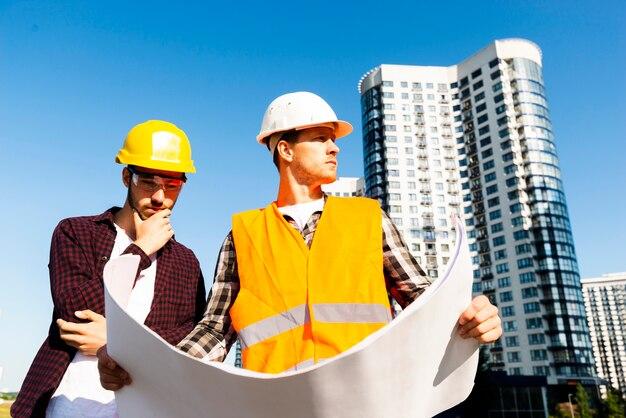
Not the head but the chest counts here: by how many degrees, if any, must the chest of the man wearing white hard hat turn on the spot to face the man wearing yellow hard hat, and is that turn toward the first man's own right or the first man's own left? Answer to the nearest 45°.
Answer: approximately 90° to the first man's own right

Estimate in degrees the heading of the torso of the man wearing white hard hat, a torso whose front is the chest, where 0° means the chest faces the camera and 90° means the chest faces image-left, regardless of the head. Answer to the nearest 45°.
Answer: approximately 0°
